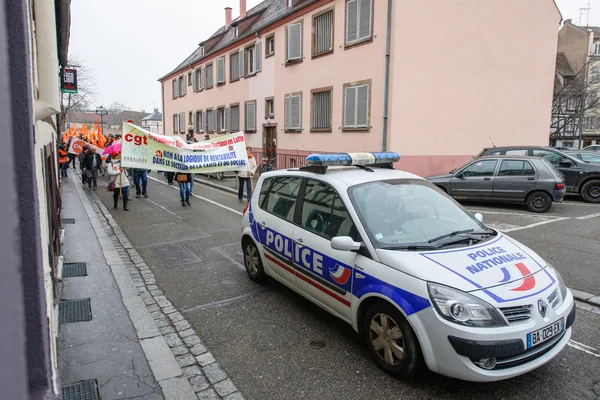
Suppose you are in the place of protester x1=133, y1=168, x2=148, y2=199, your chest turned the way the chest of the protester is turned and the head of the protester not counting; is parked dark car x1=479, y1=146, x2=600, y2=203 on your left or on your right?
on your left

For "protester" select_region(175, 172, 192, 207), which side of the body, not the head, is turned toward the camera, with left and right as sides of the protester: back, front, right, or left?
front

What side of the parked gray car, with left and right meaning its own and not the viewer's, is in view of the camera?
left

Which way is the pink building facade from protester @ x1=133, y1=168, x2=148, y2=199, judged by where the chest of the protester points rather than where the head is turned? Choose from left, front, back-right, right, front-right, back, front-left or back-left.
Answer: left

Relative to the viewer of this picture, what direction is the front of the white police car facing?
facing the viewer and to the right of the viewer

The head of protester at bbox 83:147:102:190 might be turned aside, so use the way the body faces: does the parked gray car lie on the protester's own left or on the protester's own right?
on the protester's own left

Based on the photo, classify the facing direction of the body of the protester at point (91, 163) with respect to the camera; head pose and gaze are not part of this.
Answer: toward the camera

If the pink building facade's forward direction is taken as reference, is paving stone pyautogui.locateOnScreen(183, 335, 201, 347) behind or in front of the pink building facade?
in front

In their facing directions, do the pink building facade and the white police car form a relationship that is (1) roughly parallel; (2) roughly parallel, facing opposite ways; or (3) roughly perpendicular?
roughly perpendicular

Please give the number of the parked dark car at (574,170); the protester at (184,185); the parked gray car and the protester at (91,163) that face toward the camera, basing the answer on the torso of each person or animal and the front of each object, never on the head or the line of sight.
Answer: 2

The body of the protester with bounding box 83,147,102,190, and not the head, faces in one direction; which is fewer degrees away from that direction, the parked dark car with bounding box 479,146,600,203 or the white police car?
the white police car

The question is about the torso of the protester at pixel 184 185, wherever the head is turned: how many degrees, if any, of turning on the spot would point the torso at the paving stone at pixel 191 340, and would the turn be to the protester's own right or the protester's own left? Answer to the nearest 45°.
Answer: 0° — they already face it

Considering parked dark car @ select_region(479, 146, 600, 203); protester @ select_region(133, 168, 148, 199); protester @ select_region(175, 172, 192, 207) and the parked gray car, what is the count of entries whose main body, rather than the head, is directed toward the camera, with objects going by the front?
2
